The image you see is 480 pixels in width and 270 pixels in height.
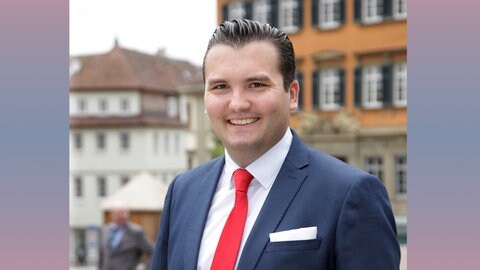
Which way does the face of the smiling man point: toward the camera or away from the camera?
toward the camera

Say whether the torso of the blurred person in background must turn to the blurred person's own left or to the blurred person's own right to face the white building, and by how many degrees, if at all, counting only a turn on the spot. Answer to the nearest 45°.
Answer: approximately 135° to the blurred person's own right

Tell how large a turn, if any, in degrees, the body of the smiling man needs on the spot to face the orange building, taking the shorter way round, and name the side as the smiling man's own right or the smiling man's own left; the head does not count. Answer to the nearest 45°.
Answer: approximately 135° to the smiling man's own right

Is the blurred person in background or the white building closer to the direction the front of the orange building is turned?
the blurred person in background

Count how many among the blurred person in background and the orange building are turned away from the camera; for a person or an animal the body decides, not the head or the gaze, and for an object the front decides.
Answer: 0

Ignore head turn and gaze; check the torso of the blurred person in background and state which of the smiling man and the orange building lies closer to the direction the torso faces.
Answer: the smiling man

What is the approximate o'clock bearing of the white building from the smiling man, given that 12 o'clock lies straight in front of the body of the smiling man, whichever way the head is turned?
The white building is roughly at 4 o'clock from the smiling man.

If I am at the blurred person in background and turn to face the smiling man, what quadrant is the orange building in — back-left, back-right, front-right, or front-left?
back-left

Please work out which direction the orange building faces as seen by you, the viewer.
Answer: facing the viewer

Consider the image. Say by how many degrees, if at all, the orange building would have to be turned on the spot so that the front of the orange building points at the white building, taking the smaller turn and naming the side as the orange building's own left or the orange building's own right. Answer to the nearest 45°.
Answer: approximately 135° to the orange building's own right

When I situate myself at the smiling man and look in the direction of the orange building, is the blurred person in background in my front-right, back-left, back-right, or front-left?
front-left

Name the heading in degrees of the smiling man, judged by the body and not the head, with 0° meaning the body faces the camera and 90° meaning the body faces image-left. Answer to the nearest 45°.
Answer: approximately 45°

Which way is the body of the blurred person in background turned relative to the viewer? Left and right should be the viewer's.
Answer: facing the viewer and to the left of the viewer

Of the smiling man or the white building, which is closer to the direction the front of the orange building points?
the smiling man

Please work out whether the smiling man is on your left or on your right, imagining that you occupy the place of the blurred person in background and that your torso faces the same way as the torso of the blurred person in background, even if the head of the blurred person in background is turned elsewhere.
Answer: on your left

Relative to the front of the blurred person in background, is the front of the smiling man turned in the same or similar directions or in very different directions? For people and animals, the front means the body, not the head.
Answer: same or similar directions
